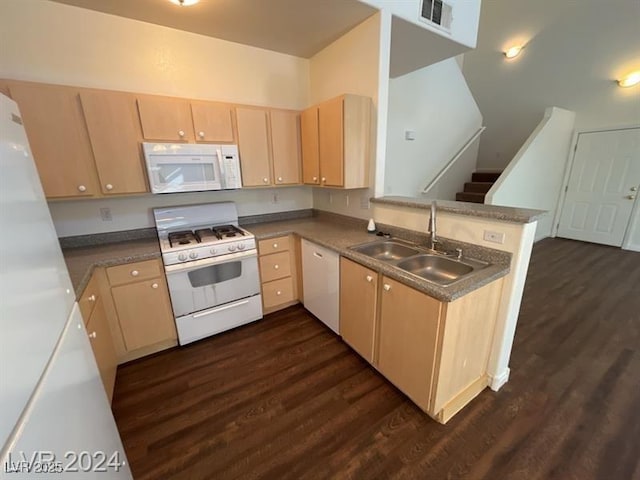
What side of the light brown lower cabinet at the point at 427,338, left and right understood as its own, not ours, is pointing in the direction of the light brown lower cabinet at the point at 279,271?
right

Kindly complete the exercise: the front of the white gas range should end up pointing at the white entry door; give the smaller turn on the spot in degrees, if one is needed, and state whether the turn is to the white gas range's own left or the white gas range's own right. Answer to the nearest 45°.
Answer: approximately 90° to the white gas range's own left

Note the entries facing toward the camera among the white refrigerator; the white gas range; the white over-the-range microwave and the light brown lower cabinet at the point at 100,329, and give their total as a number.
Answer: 2

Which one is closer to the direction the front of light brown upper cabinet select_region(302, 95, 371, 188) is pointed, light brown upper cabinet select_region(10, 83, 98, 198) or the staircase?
the light brown upper cabinet

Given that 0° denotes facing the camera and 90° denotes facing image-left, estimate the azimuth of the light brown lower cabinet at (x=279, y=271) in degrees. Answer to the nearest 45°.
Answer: approximately 315°

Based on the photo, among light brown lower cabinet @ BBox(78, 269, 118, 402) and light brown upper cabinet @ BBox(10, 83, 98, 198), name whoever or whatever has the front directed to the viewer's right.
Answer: the light brown lower cabinet

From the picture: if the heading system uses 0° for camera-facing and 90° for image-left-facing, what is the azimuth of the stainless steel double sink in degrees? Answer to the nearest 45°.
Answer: approximately 45°

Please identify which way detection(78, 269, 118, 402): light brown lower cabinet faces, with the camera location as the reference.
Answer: facing to the right of the viewer

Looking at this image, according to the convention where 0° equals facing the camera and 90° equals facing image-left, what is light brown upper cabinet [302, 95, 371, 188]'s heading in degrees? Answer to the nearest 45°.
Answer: approximately 45°

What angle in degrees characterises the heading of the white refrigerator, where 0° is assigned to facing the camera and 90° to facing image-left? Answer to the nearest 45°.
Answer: approximately 270°

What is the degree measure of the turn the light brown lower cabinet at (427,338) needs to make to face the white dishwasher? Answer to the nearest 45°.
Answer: approximately 90° to its right
